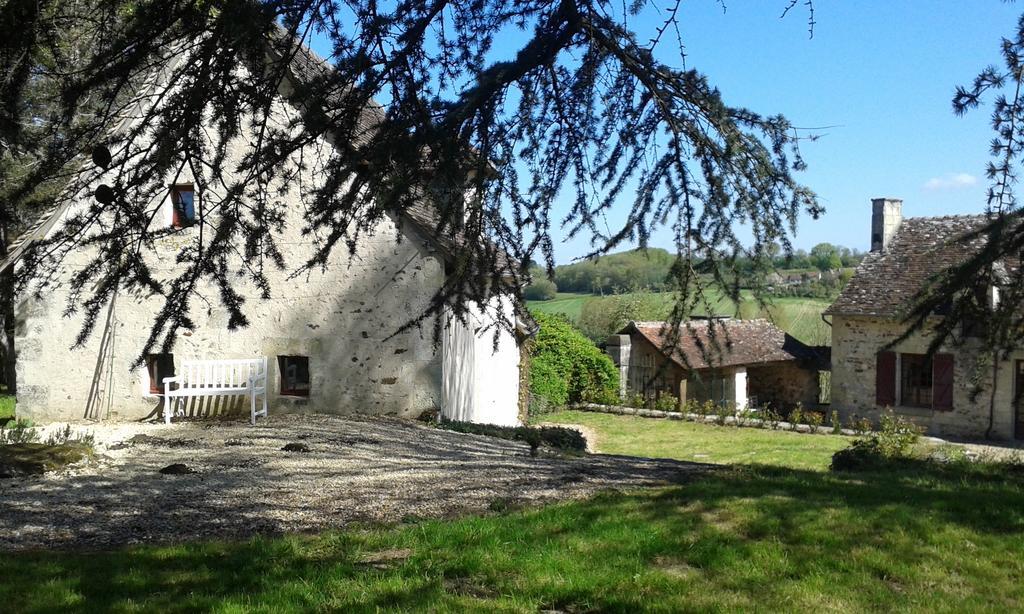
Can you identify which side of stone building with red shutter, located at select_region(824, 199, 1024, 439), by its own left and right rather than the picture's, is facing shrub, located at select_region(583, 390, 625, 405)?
right

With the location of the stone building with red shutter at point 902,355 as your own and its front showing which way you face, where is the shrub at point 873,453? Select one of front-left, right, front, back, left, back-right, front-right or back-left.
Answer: front

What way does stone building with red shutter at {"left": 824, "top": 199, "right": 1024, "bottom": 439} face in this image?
toward the camera

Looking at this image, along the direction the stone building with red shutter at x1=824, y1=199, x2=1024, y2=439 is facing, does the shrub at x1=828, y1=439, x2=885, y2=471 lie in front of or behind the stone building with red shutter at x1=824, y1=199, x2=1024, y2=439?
in front

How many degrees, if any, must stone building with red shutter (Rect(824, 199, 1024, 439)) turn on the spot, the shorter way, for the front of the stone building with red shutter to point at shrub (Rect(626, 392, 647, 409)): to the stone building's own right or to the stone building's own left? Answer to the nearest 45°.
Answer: approximately 90° to the stone building's own right
